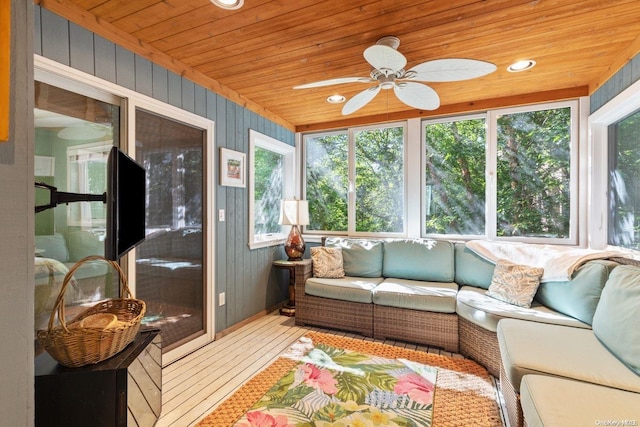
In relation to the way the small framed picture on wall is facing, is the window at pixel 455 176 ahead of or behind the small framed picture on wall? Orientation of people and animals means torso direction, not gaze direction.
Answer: ahead

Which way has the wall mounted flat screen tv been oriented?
to the viewer's right

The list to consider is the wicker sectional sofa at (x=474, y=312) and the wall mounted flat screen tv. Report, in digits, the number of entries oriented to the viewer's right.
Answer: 1

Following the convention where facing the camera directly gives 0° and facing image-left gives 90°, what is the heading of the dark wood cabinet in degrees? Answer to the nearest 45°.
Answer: approximately 270°

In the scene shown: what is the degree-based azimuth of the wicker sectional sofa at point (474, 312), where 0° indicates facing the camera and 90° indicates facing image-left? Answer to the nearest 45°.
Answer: approximately 45°

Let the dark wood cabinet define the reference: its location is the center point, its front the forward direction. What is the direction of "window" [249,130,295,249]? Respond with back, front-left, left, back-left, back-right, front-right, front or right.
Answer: front-left

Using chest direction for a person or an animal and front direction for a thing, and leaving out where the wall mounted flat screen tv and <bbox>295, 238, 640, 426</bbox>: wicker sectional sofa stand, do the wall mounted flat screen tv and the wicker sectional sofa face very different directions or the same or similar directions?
very different directions

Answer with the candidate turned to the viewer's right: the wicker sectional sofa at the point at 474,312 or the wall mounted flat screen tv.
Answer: the wall mounted flat screen tv

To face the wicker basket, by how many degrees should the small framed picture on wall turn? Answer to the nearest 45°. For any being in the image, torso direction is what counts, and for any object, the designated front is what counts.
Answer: approximately 45° to its right
